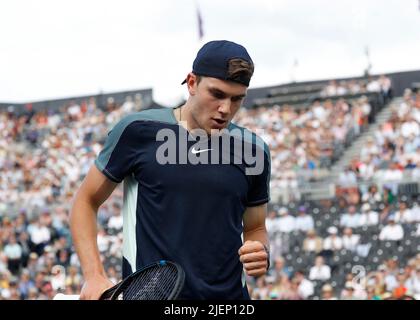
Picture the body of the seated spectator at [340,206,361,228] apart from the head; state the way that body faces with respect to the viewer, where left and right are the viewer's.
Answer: facing the viewer

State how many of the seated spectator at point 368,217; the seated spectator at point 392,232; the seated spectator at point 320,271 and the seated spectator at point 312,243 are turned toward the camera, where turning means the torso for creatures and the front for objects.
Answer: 4

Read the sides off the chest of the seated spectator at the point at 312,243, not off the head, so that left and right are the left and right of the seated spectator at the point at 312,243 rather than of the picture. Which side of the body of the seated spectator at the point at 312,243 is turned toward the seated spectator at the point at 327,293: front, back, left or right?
front

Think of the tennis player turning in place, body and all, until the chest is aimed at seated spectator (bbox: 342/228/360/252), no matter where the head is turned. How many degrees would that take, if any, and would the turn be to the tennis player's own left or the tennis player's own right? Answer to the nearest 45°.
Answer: approximately 135° to the tennis player's own left

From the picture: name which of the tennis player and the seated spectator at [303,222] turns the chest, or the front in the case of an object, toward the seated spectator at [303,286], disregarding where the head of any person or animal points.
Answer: the seated spectator at [303,222]

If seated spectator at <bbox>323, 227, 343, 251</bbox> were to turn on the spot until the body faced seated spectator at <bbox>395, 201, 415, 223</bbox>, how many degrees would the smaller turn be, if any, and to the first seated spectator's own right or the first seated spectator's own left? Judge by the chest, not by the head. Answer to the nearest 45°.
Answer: approximately 90° to the first seated spectator's own left

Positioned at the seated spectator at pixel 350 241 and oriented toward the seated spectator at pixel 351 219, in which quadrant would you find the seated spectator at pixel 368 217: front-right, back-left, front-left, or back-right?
front-right

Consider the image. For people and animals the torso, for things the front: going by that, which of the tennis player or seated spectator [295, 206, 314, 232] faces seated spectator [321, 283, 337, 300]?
seated spectator [295, 206, 314, 232]

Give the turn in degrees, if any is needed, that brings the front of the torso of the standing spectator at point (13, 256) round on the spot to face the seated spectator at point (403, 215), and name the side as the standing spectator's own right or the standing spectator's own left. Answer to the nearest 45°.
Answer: approximately 45° to the standing spectator's own left

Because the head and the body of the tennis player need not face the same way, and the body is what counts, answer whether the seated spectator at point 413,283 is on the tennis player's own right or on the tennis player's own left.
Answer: on the tennis player's own left

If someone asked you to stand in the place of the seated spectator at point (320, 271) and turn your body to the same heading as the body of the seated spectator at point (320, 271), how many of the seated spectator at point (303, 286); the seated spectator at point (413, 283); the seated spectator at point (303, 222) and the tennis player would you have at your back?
1

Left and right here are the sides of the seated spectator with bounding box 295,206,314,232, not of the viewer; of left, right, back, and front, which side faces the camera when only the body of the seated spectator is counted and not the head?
front

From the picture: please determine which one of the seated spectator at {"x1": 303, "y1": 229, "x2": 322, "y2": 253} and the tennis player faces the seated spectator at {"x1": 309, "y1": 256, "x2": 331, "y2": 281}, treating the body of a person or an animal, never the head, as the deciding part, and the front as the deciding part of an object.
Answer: the seated spectator at {"x1": 303, "y1": 229, "x2": 322, "y2": 253}

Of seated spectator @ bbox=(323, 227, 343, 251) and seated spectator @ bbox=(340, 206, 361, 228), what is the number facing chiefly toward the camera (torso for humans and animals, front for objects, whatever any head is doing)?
2

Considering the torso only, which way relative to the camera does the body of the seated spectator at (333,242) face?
toward the camera
